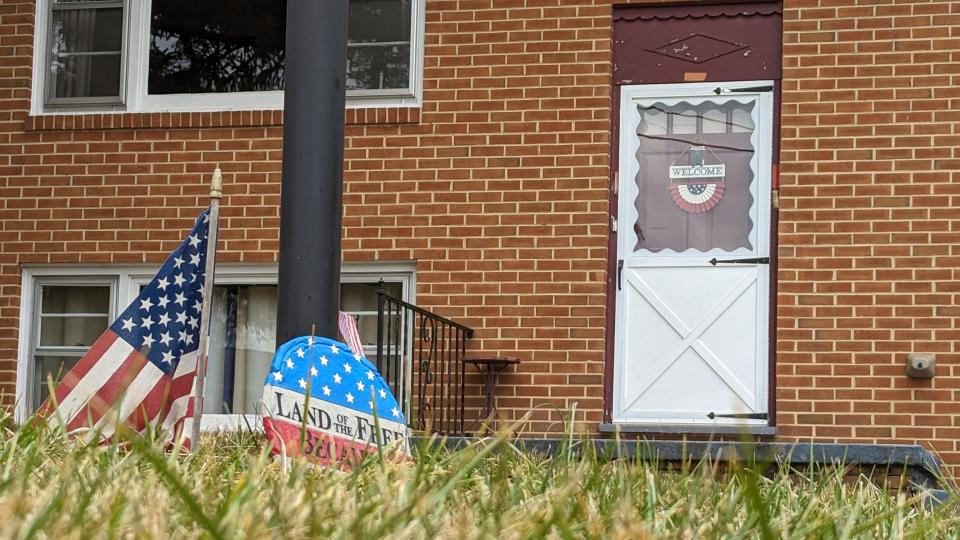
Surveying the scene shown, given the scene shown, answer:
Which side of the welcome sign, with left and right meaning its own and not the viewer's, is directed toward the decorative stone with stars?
front

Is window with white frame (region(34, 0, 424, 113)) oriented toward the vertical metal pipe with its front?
yes

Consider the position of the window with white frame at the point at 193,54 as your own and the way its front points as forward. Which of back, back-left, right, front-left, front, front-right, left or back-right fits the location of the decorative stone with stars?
front

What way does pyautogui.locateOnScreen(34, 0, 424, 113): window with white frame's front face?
toward the camera

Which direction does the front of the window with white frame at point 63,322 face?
toward the camera

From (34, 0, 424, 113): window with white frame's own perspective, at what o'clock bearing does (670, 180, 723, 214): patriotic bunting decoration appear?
The patriotic bunting decoration is roughly at 10 o'clock from the window with white frame.

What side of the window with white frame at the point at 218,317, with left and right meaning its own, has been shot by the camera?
front

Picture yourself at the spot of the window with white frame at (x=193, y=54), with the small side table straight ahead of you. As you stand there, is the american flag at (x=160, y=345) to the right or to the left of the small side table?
right

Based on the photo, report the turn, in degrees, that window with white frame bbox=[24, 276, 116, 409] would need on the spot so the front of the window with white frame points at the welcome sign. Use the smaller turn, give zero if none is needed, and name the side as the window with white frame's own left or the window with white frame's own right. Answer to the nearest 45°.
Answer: approximately 45° to the window with white frame's own left

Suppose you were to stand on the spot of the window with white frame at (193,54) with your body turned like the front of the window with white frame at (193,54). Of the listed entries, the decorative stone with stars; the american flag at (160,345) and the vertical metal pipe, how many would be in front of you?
3

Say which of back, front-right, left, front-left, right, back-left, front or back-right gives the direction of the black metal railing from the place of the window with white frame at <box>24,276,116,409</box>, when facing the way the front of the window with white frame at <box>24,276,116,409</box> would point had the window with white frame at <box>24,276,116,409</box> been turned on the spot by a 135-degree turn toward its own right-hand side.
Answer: back

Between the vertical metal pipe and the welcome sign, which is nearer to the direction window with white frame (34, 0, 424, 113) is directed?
the vertical metal pipe

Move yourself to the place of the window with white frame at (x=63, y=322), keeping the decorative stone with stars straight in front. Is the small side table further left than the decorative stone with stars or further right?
left

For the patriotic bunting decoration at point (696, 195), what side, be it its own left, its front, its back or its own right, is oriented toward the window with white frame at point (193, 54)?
right

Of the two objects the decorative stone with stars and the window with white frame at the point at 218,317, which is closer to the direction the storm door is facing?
the decorative stone with stars
